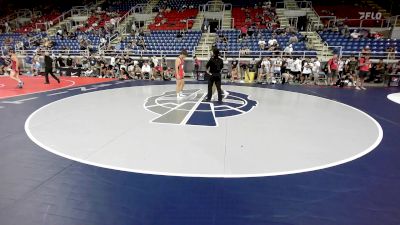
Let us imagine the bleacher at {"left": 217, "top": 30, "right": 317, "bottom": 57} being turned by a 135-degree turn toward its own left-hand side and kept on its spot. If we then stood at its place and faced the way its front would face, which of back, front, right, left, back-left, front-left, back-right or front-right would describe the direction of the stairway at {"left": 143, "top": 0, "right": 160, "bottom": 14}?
left

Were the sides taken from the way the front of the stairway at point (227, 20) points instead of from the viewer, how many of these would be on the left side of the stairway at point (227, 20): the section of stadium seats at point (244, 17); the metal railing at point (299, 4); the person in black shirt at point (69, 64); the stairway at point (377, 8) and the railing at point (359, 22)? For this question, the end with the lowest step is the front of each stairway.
4

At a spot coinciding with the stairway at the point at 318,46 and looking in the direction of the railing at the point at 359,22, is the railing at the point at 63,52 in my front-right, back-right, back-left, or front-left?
back-left

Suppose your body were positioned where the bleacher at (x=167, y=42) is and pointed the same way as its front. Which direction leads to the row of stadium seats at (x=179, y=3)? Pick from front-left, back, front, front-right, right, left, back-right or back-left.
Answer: back

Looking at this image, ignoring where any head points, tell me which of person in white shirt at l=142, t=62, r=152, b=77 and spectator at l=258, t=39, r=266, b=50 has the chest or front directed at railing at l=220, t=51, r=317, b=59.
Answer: the spectator

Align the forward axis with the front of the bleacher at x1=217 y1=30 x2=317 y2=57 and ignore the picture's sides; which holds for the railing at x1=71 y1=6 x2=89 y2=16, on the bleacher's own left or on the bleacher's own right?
on the bleacher's own right

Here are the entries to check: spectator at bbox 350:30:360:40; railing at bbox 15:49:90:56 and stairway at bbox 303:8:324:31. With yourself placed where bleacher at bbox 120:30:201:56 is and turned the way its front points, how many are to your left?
2

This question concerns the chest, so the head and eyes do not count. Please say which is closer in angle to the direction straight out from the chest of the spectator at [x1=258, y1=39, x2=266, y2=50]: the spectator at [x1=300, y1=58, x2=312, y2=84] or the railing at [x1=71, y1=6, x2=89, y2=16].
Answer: the spectator

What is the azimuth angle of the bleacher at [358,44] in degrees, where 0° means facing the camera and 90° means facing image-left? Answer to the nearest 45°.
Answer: approximately 0°

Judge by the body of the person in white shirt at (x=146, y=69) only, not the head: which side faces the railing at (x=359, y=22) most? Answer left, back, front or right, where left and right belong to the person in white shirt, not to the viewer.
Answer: left
